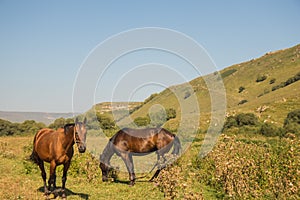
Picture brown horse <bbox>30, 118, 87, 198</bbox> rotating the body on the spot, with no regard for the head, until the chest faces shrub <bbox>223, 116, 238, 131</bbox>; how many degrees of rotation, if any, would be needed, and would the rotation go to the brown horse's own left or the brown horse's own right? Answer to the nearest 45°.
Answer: approximately 90° to the brown horse's own left

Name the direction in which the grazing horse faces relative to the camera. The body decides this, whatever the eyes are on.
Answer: to the viewer's left

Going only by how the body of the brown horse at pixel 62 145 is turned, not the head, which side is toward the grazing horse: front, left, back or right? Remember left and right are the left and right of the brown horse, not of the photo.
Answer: left

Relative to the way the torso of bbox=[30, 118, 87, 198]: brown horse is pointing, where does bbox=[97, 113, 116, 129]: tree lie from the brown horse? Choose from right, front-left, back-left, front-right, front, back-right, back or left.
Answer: back-left

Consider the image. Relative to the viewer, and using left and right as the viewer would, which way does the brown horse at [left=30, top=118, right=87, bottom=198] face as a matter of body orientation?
facing the viewer and to the right of the viewer

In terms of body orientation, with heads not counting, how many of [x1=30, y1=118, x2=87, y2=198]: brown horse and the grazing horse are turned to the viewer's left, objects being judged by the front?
1

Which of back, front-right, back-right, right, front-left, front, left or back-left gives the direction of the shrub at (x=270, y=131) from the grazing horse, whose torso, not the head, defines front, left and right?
back-right
